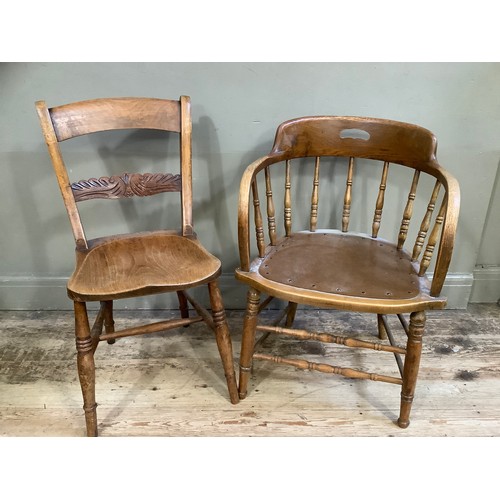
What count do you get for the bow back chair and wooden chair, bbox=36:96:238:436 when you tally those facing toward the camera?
2

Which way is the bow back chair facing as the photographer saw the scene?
facing the viewer

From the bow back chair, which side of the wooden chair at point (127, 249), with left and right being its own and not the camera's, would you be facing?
left

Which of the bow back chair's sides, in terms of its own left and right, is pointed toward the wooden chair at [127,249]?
right

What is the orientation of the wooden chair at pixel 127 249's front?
toward the camera
